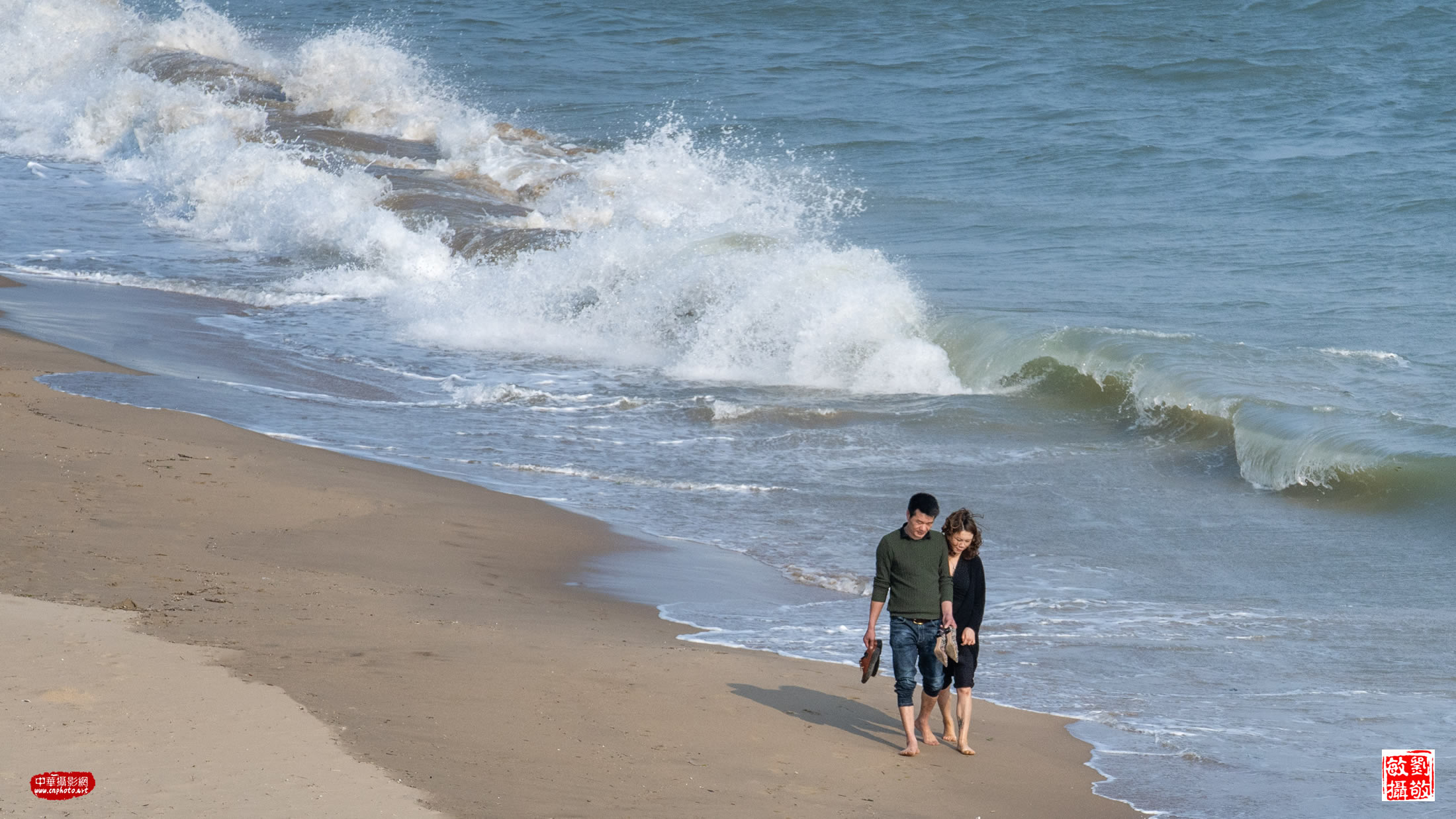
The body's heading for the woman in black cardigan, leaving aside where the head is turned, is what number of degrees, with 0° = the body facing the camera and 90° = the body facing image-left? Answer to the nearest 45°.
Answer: approximately 0°

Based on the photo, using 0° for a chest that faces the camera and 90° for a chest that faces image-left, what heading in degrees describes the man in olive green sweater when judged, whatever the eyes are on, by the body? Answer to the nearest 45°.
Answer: approximately 0°

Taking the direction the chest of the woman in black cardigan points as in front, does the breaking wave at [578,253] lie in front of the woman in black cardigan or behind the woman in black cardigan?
behind

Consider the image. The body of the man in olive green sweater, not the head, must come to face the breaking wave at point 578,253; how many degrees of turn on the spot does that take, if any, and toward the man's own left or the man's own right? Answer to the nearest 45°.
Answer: approximately 180°

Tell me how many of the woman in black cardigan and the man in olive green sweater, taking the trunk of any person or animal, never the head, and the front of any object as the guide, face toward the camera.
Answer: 2
